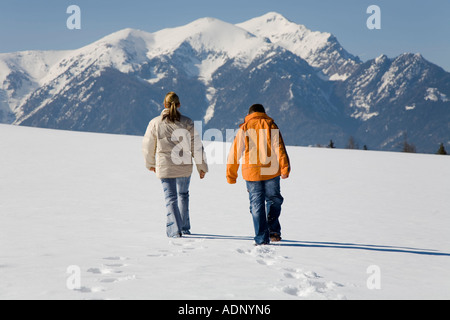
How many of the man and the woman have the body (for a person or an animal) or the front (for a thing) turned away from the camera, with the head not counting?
2

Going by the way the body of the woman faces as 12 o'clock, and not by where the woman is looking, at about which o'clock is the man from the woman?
The man is roughly at 4 o'clock from the woman.

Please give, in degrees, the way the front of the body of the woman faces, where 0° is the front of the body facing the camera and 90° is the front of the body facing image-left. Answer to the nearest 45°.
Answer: approximately 180°

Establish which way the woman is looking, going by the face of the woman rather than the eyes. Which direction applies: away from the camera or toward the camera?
away from the camera

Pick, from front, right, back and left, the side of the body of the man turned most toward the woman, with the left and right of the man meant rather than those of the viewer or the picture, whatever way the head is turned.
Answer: left

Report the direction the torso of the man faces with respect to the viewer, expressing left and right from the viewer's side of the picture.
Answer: facing away from the viewer

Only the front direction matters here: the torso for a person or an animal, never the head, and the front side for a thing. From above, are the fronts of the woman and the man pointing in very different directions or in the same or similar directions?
same or similar directions
